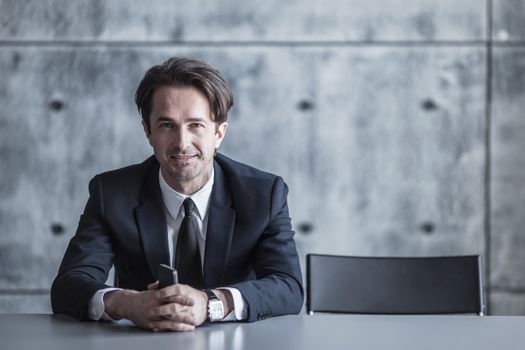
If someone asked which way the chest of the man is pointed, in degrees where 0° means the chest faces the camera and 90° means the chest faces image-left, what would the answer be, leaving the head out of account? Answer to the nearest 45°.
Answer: approximately 0°
